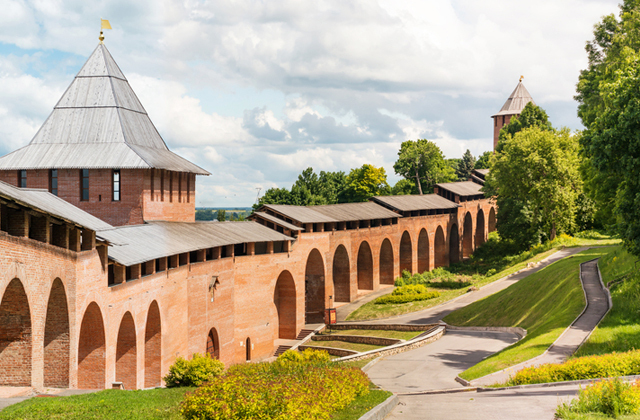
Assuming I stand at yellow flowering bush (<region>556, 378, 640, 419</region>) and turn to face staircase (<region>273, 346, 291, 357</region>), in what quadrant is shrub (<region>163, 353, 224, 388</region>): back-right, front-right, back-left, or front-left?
front-left

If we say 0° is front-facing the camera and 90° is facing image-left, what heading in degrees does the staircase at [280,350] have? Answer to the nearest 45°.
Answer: approximately 45°

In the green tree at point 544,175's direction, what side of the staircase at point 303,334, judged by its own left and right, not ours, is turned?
back

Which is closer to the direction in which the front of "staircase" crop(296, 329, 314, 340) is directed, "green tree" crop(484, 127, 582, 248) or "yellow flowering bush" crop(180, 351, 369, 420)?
the yellow flowering bush

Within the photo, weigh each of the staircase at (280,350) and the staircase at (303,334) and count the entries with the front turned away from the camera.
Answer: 0

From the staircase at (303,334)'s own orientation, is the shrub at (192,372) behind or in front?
in front

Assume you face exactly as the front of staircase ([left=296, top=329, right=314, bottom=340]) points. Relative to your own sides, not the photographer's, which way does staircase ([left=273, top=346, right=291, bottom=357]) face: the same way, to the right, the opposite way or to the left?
the same way

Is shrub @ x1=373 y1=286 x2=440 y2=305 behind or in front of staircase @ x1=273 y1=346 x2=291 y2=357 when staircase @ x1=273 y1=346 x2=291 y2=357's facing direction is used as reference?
behind

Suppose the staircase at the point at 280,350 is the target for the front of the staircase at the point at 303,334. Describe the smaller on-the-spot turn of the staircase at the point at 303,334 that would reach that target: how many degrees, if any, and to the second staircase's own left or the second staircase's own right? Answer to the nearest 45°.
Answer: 0° — it already faces it

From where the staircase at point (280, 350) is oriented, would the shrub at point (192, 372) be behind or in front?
in front
